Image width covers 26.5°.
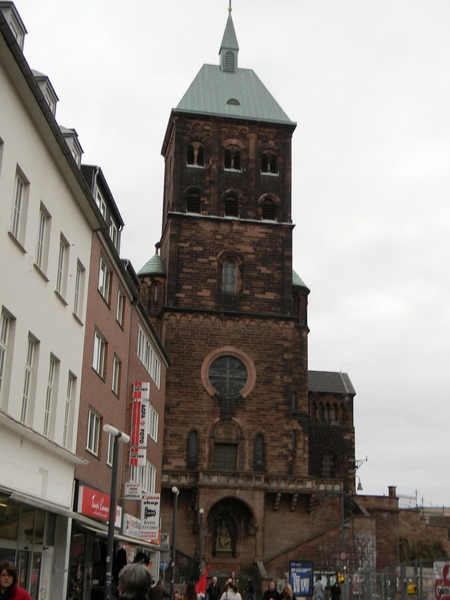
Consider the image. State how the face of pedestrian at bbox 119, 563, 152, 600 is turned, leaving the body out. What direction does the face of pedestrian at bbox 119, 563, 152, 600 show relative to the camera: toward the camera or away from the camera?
away from the camera

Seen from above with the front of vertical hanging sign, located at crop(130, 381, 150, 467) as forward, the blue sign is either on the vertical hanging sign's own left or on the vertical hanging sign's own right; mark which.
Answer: on the vertical hanging sign's own left

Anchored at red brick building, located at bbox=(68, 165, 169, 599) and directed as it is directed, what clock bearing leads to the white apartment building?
The white apartment building is roughly at 2 o'clock from the red brick building.

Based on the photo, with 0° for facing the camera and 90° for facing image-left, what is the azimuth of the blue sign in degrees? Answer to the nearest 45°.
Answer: approximately 0°

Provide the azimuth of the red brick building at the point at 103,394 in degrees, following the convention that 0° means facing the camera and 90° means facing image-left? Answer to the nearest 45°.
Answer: approximately 315°

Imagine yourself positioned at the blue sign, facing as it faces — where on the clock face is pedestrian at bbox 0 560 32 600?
The pedestrian is roughly at 12 o'clock from the blue sign.

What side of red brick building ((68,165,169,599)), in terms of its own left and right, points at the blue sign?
left

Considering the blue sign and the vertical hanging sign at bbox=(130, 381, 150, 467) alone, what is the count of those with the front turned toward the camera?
2

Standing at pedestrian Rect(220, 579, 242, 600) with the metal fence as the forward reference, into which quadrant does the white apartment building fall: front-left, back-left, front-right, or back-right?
back-right
